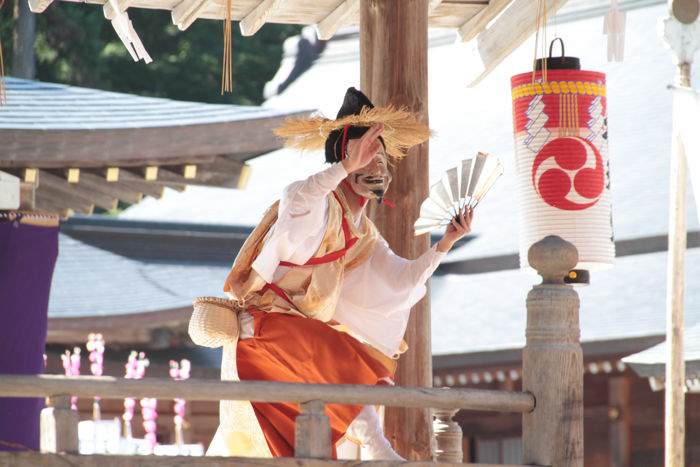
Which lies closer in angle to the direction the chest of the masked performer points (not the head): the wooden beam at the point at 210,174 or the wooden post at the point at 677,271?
the wooden post

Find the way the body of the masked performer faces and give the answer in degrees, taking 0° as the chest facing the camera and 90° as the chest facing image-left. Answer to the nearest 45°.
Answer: approximately 315°

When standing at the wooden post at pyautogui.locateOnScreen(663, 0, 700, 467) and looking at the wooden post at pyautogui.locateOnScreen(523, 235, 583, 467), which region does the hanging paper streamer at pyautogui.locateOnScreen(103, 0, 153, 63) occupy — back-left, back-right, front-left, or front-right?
front-right

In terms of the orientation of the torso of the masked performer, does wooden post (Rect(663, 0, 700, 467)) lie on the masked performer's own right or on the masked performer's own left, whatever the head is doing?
on the masked performer's own left

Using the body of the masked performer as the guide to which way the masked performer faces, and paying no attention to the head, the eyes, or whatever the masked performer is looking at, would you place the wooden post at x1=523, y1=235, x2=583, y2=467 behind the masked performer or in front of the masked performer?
in front

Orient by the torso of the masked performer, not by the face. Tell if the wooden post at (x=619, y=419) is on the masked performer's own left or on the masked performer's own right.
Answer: on the masked performer's own left

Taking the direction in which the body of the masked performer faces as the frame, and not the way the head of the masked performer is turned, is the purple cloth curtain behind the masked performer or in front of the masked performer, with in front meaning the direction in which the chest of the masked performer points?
behind

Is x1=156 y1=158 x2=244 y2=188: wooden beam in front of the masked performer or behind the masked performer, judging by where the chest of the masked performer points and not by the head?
behind

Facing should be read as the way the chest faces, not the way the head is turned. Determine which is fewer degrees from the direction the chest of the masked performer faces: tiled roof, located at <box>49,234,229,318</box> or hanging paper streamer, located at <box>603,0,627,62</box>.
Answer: the hanging paper streamer

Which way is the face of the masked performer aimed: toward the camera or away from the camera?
toward the camera
